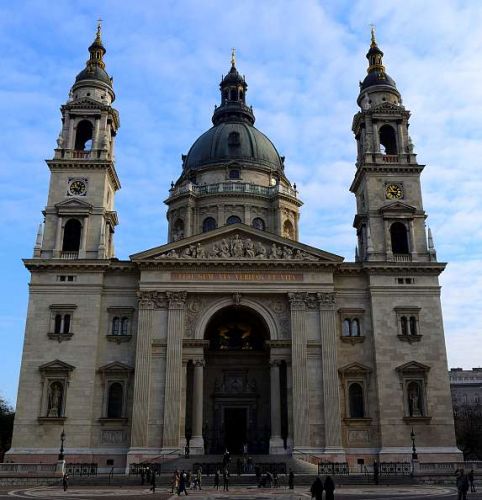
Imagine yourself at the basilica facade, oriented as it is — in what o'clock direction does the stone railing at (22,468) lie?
The stone railing is roughly at 2 o'clock from the basilica facade.

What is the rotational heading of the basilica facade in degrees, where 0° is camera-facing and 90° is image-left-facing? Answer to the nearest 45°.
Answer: approximately 0°
